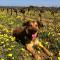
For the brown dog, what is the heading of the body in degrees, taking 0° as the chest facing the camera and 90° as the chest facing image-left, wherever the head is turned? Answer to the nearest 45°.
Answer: approximately 315°
